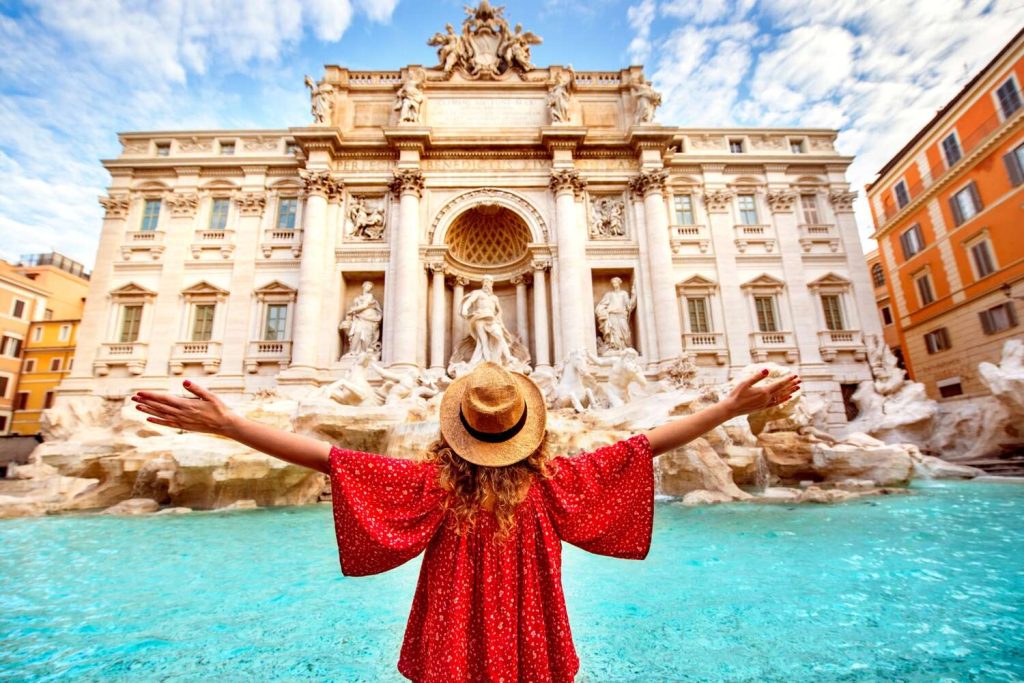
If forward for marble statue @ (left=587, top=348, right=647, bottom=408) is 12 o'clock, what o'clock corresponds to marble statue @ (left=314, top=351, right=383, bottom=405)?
marble statue @ (left=314, top=351, right=383, bottom=405) is roughly at 4 o'clock from marble statue @ (left=587, top=348, right=647, bottom=408).

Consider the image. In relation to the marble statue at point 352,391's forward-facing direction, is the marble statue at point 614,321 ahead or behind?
behind

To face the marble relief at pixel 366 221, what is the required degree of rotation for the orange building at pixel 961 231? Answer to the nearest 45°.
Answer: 0° — it already faces it

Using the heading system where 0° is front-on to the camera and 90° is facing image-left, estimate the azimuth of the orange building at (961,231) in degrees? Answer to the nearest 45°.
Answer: approximately 45°

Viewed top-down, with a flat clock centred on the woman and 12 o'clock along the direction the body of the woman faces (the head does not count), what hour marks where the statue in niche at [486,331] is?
The statue in niche is roughly at 12 o'clock from the woman.

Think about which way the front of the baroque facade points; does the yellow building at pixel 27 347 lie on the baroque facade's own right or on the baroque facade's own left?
on the baroque facade's own right

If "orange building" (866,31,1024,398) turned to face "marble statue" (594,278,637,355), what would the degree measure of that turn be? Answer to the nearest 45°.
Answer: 0° — it already faces it

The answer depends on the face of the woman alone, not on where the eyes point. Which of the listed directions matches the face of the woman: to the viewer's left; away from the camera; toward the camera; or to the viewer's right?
away from the camera
